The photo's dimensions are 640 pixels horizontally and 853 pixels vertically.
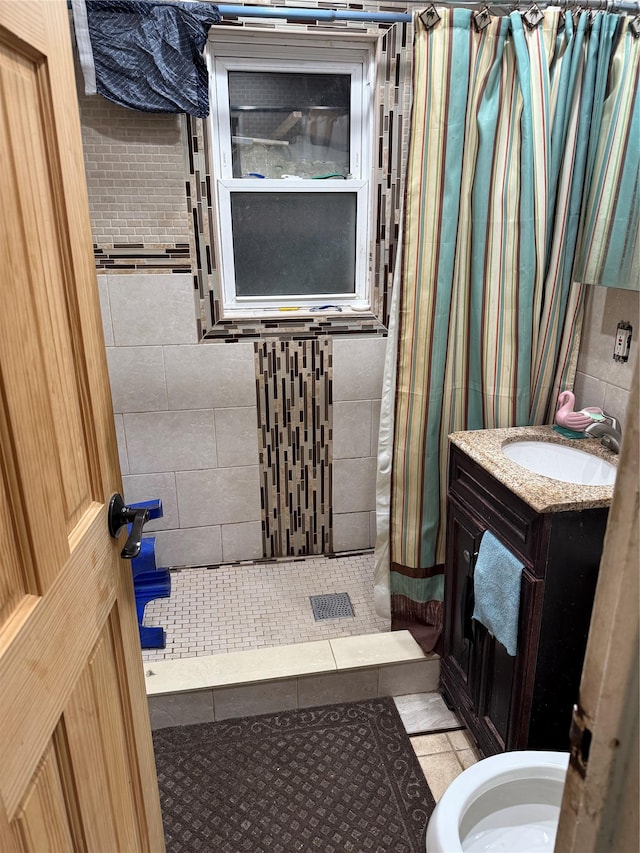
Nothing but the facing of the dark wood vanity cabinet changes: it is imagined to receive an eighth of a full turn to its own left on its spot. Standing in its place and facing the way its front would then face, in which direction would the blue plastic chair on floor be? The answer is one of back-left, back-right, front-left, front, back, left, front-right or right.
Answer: right

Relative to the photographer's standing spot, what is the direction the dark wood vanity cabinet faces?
facing the viewer and to the left of the viewer

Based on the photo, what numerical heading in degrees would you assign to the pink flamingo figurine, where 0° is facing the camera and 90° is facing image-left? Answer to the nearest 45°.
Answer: approximately 90°

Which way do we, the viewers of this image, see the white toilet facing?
facing to the left of the viewer

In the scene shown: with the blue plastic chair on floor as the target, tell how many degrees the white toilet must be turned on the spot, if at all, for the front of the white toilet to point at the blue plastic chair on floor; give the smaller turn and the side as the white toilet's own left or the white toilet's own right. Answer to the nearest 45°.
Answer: approximately 45° to the white toilet's own right

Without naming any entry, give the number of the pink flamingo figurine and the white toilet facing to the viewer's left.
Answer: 2
